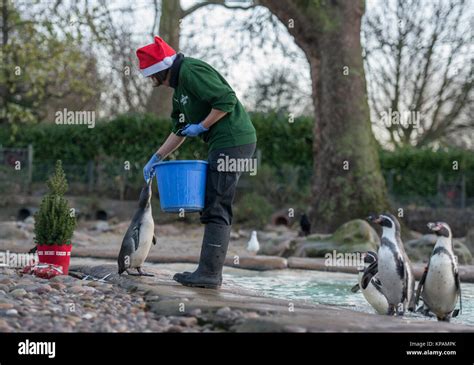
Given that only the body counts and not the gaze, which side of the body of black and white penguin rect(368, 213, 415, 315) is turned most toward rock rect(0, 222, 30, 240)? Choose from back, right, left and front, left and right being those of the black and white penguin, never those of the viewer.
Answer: right

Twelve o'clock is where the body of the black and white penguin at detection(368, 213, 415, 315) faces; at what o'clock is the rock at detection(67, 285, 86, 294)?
The rock is roughly at 1 o'clock from the black and white penguin.

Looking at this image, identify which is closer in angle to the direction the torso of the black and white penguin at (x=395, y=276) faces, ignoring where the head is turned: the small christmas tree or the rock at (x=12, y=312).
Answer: the rock

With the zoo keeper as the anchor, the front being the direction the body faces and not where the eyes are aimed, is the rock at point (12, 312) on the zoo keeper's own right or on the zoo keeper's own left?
on the zoo keeper's own left

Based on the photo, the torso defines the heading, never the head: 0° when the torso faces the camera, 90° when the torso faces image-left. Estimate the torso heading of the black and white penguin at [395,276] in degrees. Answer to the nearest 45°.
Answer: approximately 45°

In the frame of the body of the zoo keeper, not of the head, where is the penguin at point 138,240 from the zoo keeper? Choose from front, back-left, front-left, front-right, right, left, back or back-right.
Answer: front-right

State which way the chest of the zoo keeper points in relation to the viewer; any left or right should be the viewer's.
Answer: facing to the left of the viewer

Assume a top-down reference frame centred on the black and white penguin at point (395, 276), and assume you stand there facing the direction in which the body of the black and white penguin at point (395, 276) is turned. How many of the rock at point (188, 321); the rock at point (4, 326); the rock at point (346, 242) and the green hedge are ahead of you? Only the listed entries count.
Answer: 2

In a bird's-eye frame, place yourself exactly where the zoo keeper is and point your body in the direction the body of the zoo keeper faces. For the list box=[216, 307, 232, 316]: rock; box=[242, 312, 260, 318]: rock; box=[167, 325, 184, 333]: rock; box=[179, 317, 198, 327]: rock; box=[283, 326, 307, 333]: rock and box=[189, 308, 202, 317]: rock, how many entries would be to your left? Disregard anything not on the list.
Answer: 6

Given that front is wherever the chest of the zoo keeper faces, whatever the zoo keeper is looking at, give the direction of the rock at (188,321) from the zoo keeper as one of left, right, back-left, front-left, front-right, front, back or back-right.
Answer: left

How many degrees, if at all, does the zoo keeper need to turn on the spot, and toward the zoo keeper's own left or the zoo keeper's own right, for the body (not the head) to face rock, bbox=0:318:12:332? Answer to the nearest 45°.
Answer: approximately 45° to the zoo keeper's own left

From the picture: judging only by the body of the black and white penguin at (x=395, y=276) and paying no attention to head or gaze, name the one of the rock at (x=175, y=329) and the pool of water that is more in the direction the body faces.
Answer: the rock

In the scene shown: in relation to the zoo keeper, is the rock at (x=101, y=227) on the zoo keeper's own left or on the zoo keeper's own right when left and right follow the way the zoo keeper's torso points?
on the zoo keeper's own right

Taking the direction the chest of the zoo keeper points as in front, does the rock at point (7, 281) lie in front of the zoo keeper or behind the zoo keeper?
in front

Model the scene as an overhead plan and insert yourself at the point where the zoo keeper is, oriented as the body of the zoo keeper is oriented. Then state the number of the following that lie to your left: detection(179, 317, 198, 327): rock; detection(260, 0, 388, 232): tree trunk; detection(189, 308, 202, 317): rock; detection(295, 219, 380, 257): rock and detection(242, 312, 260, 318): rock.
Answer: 3

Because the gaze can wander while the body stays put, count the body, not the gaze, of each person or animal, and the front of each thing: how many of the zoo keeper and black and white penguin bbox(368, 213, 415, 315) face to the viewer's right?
0
